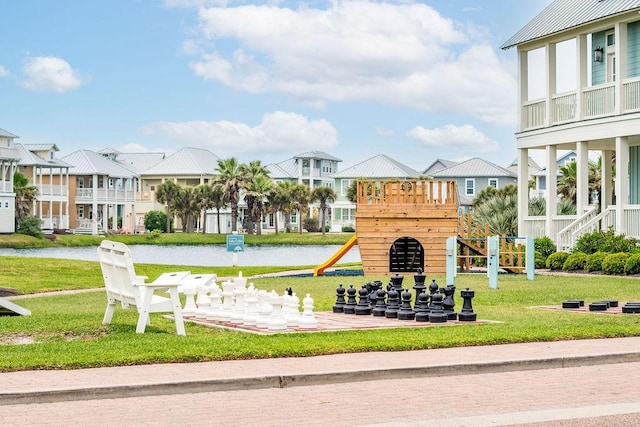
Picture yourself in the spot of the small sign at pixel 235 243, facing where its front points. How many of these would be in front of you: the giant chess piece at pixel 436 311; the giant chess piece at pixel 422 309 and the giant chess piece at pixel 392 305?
3

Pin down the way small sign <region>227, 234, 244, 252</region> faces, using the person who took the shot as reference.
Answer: facing the viewer

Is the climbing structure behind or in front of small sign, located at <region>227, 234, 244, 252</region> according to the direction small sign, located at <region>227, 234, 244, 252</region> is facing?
in front

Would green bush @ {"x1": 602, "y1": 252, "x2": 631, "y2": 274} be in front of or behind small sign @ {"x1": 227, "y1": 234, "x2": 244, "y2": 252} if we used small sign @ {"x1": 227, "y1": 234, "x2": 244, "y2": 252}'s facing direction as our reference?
in front

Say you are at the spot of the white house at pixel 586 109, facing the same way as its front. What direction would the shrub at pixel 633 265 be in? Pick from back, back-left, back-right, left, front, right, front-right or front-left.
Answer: front-left

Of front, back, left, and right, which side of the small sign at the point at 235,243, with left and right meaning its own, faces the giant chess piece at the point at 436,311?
front

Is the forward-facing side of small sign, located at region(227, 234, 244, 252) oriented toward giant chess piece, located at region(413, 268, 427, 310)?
yes

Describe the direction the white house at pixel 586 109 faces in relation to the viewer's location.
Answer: facing the viewer and to the left of the viewer

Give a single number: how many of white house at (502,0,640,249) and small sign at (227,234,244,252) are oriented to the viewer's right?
0

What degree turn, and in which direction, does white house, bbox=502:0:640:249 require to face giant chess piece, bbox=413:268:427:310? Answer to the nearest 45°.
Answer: approximately 45° to its left

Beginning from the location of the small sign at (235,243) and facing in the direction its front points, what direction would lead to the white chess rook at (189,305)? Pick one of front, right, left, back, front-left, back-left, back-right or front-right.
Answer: front

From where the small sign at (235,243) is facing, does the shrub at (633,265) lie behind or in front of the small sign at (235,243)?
in front
